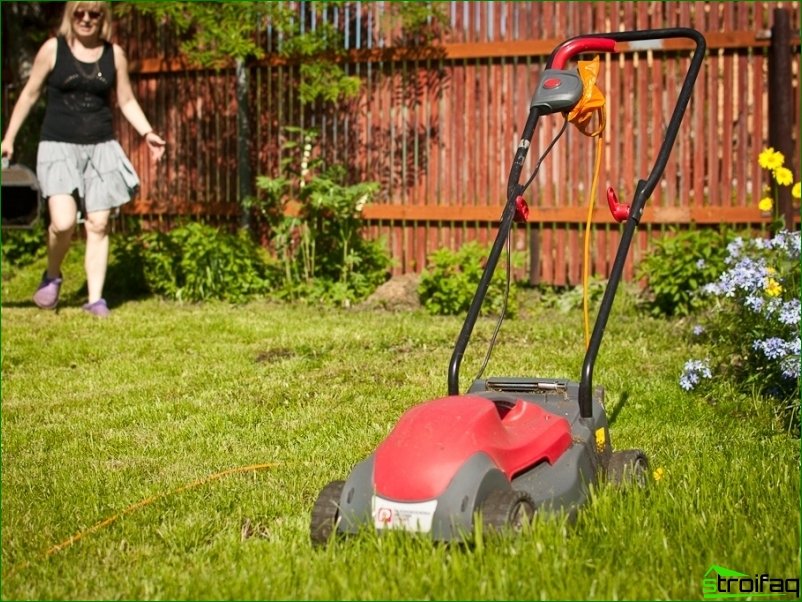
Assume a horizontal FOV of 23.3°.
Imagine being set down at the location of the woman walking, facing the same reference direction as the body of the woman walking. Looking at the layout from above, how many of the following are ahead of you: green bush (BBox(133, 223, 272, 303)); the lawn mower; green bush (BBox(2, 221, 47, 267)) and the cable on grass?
2

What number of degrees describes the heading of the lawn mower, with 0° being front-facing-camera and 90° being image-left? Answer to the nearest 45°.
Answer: approximately 45°

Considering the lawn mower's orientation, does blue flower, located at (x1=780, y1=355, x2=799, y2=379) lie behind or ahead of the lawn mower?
behind

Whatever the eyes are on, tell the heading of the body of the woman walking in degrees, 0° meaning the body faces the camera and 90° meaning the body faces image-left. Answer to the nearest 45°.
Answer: approximately 0°
